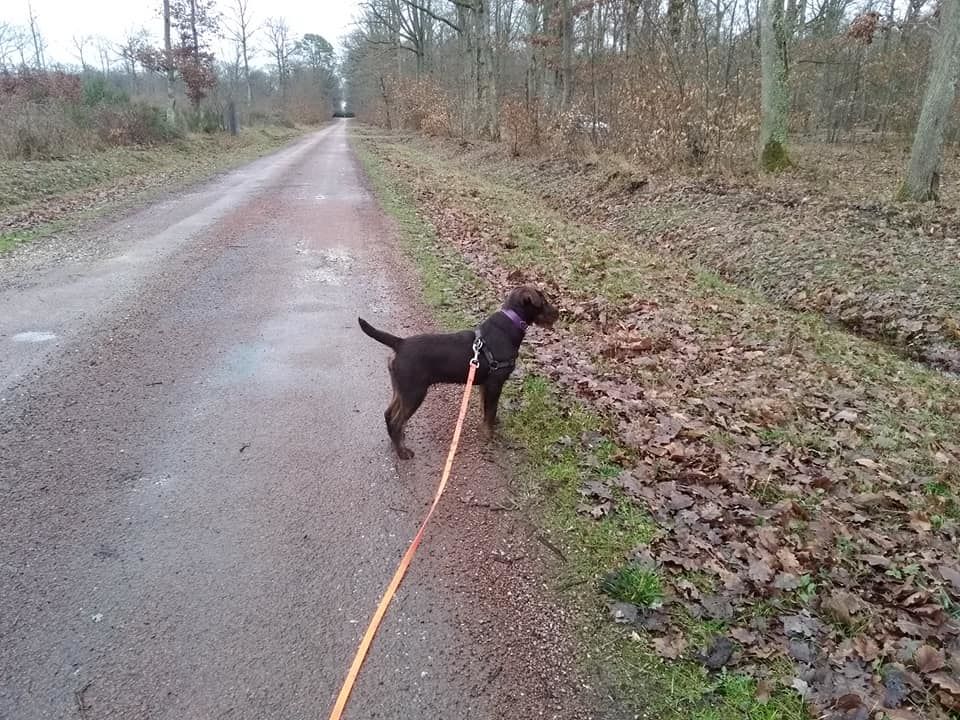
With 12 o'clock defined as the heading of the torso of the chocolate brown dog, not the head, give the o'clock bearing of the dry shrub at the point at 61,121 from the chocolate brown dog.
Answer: The dry shrub is roughly at 8 o'clock from the chocolate brown dog.

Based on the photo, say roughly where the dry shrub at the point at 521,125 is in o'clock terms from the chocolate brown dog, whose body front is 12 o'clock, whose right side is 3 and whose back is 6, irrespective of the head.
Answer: The dry shrub is roughly at 9 o'clock from the chocolate brown dog.

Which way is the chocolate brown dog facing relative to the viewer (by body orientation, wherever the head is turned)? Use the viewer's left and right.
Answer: facing to the right of the viewer

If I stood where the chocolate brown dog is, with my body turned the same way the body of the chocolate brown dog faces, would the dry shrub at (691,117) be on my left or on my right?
on my left

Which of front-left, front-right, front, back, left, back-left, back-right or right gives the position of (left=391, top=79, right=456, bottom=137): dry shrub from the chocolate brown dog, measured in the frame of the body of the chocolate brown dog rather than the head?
left

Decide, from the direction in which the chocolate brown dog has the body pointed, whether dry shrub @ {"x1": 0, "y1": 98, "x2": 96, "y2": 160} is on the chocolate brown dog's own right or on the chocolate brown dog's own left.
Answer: on the chocolate brown dog's own left

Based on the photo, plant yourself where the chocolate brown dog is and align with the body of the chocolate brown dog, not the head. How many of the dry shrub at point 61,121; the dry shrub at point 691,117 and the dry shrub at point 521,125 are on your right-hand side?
0

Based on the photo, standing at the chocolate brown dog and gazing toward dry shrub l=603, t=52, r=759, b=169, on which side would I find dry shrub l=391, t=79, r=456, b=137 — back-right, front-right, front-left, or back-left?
front-left

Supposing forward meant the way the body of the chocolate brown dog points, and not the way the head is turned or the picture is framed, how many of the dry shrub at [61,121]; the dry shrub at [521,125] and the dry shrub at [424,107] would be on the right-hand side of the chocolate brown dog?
0
